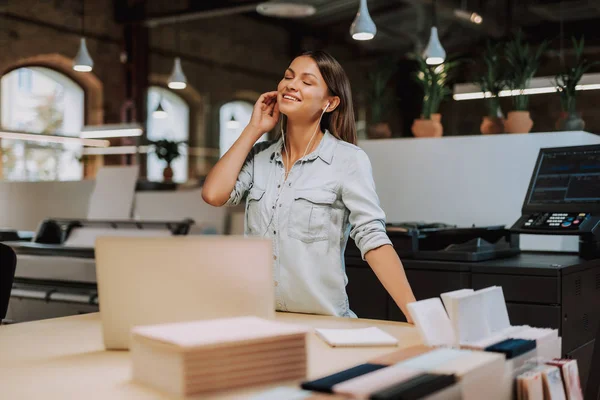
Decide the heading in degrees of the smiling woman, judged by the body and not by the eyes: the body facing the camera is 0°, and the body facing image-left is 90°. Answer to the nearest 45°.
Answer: approximately 45°

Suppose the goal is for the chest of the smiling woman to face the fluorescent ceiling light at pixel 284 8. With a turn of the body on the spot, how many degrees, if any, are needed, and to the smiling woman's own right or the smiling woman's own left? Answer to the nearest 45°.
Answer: approximately 135° to the smiling woman's own right

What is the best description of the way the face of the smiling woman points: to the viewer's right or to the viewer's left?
to the viewer's left

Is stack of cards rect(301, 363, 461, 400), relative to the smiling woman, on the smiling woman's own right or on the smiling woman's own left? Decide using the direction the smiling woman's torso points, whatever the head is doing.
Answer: on the smiling woman's own left

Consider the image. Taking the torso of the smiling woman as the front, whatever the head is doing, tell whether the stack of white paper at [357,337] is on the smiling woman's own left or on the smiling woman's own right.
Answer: on the smiling woman's own left

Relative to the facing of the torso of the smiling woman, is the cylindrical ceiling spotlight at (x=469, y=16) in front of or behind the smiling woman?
behind

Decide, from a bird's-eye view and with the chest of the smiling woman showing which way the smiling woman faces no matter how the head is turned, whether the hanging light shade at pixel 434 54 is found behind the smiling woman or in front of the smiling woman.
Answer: behind

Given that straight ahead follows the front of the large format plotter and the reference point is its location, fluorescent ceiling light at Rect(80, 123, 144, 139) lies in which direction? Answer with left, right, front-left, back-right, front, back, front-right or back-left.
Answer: back

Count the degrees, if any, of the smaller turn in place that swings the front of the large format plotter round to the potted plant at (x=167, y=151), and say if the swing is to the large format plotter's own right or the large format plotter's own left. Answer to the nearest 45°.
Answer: approximately 180°
